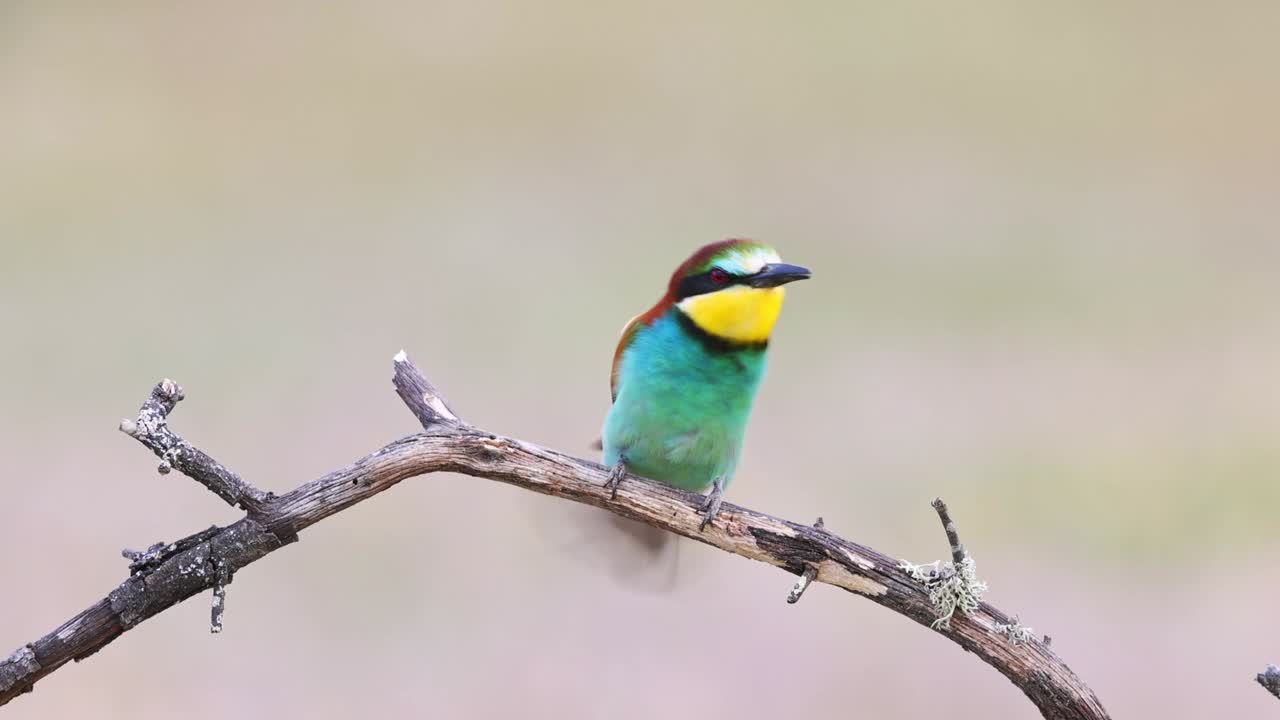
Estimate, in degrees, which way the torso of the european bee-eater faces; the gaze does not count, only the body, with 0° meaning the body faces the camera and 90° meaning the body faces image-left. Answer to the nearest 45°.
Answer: approximately 315°
